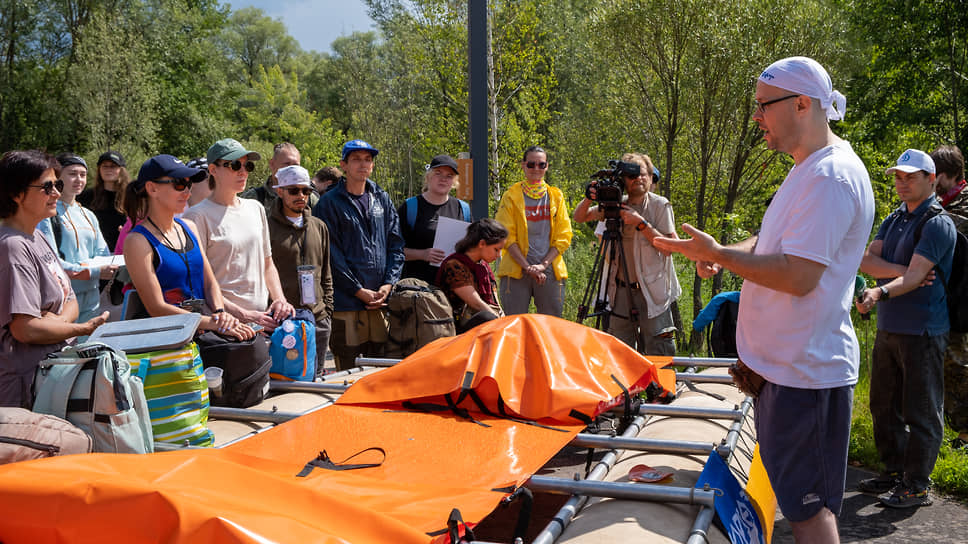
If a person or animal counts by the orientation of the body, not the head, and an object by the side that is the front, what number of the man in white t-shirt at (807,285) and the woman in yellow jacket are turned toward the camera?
1

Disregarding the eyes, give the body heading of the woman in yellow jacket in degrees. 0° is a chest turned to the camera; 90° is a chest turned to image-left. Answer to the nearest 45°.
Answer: approximately 0°

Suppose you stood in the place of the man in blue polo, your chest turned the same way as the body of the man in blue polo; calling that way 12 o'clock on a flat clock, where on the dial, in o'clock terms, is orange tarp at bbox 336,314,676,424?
The orange tarp is roughly at 12 o'clock from the man in blue polo.

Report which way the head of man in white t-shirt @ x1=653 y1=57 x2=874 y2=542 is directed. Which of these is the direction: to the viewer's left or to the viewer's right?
to the viewer's left

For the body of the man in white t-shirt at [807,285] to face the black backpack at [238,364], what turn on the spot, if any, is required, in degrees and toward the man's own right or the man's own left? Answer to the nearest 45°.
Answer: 0° — they already face it

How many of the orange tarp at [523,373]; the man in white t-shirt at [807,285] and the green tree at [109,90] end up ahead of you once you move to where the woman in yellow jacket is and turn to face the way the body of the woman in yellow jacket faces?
2

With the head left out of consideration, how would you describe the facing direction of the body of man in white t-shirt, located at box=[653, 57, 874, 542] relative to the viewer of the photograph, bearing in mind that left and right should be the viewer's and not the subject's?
facing to the left of the viewer

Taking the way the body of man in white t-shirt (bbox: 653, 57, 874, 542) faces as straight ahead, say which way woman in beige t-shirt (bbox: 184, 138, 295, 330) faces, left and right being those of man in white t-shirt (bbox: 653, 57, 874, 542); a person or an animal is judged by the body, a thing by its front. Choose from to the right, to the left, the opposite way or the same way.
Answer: the opposite way

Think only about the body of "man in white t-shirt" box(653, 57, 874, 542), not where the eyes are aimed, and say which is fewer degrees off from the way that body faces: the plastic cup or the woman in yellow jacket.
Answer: the plastic cup

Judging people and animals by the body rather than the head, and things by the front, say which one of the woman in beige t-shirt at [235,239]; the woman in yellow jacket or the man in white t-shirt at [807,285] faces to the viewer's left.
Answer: the man in white t-shirt at [807,285]
